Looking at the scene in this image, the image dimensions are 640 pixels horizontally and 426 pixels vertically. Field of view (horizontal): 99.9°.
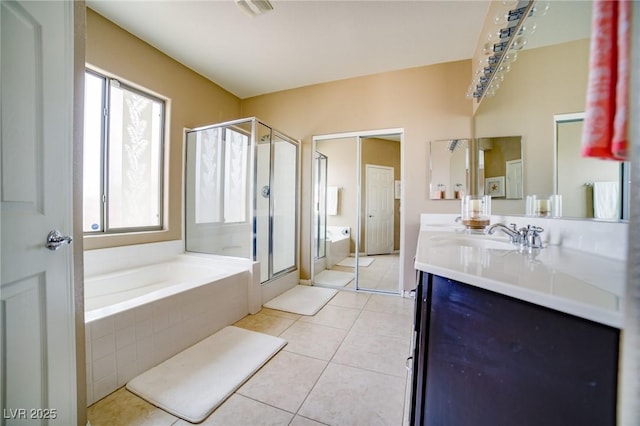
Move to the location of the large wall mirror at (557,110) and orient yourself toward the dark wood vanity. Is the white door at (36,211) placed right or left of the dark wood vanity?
right

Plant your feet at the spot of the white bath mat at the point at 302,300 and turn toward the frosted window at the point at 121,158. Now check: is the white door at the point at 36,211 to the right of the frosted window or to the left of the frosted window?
left

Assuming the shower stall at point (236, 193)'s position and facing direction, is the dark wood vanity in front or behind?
in front

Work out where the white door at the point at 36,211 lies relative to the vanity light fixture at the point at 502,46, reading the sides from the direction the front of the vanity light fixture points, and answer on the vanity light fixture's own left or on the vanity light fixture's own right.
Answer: on the vanity light fixture's own left

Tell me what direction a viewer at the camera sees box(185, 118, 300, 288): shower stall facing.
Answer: facing the viewer and to the right of the viewer

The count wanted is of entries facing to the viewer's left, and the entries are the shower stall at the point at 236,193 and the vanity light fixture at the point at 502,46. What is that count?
1

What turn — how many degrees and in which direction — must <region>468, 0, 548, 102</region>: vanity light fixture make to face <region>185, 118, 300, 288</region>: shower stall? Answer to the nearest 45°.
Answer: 0° — it already faces it

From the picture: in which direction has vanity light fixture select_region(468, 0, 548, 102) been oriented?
to the viewer's left
